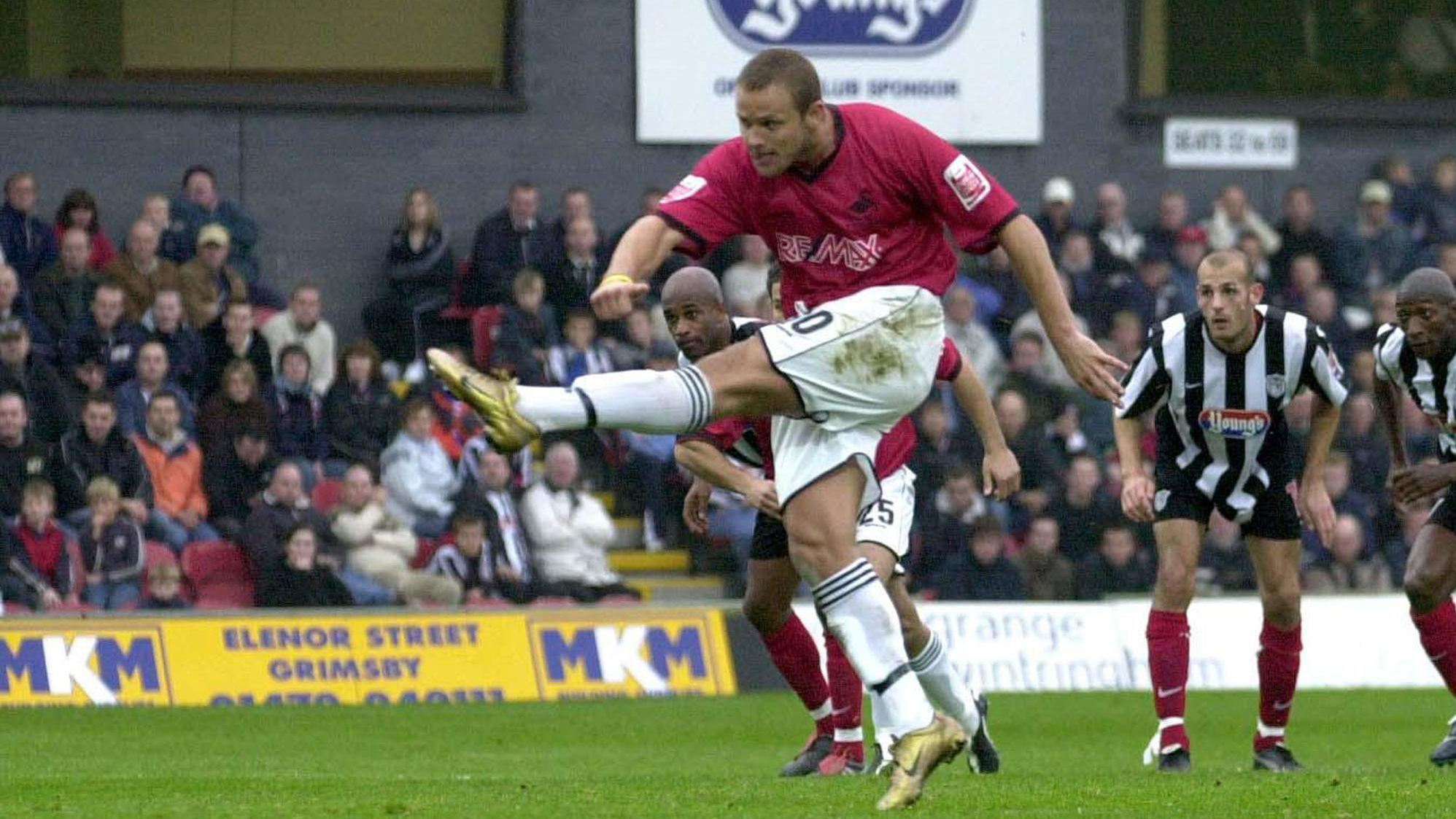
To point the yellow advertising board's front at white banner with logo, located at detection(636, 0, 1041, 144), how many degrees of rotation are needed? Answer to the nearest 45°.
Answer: approximately 135° to its left

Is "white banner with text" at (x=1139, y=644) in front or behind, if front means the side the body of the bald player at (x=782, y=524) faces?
behind

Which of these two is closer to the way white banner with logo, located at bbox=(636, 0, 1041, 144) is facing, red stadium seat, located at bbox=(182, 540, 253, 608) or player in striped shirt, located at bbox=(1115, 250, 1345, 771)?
the player in striped shirt

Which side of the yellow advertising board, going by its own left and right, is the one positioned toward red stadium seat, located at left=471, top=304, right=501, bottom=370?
back

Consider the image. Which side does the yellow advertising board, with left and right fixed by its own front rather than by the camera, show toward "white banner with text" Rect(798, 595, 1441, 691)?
left

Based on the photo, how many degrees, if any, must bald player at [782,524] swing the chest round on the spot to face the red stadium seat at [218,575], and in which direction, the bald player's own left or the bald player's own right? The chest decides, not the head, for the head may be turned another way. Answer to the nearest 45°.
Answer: approximately 90° to the bald player's own right

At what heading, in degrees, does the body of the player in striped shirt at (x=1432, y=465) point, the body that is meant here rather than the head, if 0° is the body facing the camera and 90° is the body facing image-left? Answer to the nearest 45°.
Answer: approximately 45°

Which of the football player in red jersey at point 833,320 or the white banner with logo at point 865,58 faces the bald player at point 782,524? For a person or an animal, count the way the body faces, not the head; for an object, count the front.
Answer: the white banner with logo
